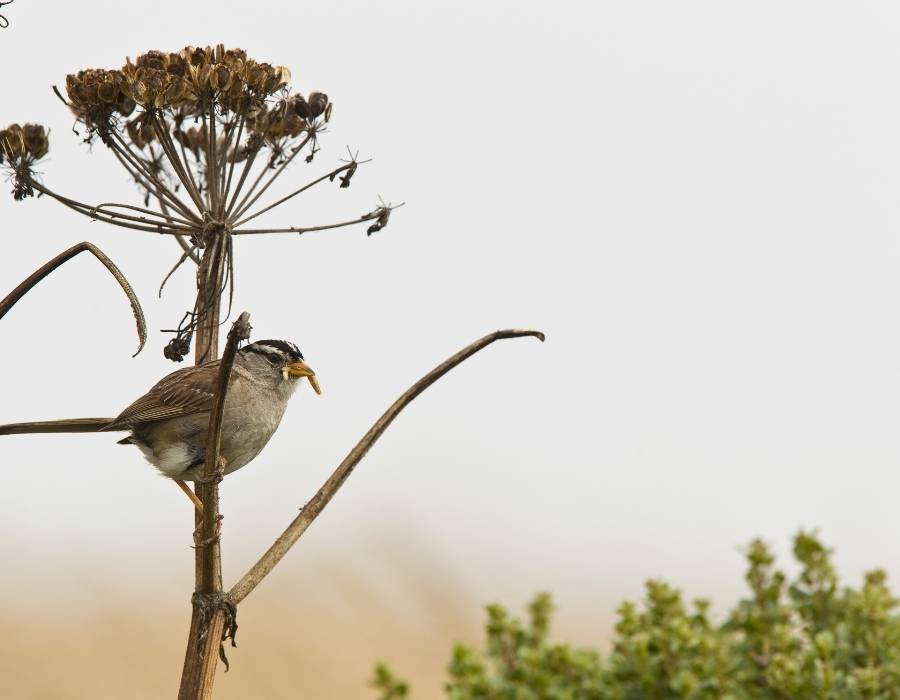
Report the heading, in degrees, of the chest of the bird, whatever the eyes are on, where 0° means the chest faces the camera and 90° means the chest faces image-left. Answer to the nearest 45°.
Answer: approximately 270°
